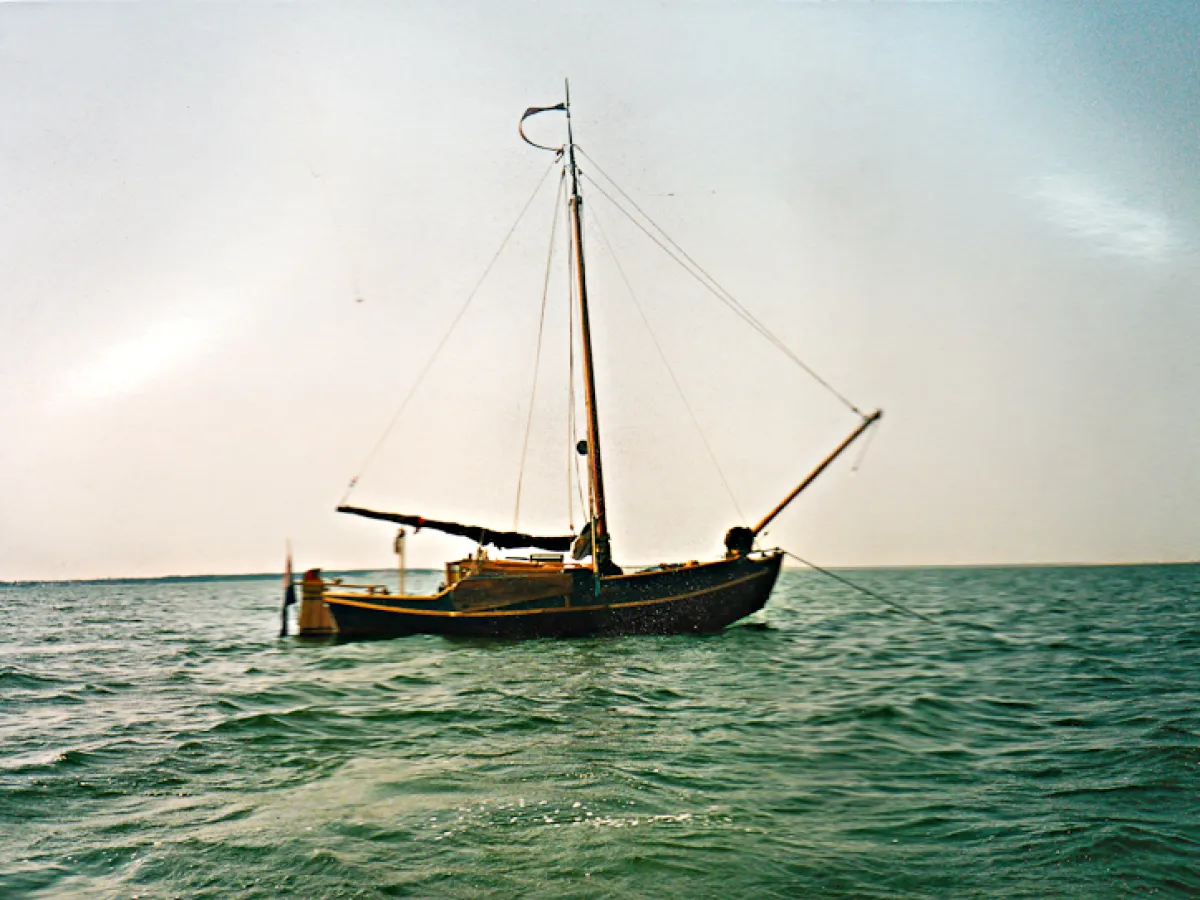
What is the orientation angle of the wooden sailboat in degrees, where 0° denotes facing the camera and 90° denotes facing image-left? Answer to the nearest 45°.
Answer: approximately 270°
